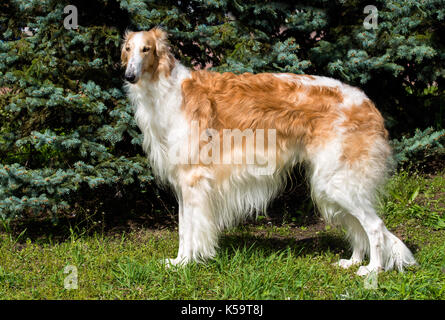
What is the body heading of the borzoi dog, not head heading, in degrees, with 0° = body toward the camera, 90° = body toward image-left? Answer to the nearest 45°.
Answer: approximately 90°
